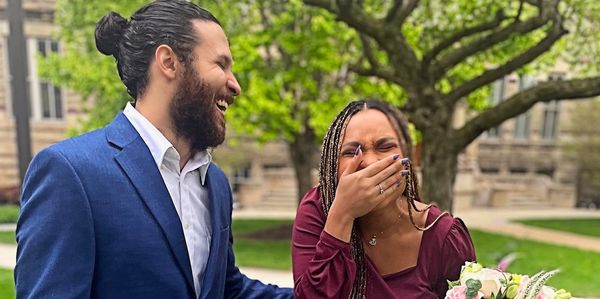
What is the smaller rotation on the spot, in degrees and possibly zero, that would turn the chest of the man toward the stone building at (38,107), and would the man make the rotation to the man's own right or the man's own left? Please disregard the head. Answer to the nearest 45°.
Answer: approximately 135° to the man's own left

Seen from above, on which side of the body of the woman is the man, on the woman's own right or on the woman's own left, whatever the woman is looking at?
on the woman's own right

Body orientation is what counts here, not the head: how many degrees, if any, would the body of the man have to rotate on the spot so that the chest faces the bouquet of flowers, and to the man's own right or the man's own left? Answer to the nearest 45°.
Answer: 0° — they already face it

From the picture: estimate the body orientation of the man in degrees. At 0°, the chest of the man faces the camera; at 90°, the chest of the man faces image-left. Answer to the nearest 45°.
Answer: approximately 315°

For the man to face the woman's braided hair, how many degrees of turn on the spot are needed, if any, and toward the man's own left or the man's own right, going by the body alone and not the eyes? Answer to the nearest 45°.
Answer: approximately 45° to the man's own left

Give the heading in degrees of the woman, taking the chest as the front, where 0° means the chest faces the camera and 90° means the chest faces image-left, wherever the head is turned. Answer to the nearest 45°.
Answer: approximately 0°

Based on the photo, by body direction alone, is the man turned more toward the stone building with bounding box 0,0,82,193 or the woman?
the woman

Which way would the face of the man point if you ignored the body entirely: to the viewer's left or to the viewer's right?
to the viewer's right
